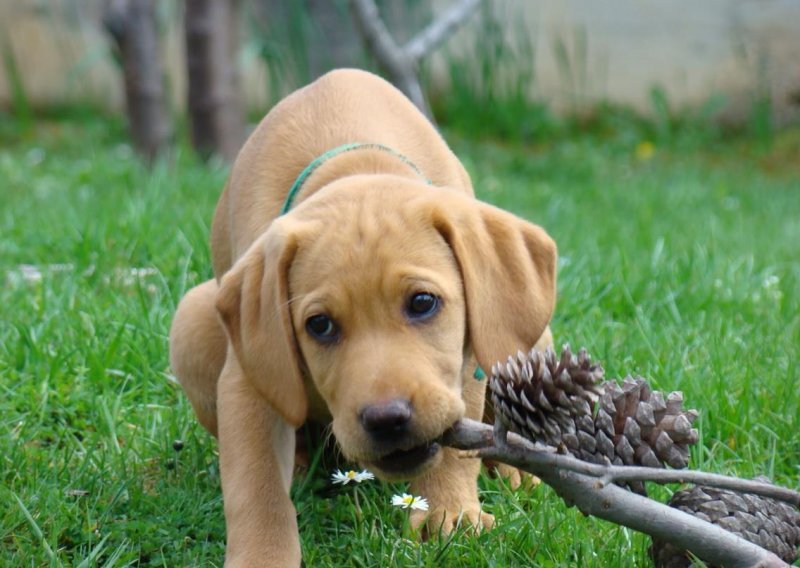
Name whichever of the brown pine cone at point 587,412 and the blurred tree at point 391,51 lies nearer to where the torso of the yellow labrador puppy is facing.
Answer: the brown pine cone

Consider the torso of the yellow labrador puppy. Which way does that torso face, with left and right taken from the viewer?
facing the viewer

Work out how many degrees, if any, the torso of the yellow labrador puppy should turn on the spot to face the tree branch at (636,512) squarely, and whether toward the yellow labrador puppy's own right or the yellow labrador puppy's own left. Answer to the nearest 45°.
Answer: approximately 45° to the yellow labrador puppy's own left

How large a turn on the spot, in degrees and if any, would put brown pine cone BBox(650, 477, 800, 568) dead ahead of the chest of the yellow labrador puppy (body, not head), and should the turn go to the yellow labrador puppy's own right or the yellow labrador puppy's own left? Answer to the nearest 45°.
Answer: approximately 45° to the yellow labrador puppy's own left

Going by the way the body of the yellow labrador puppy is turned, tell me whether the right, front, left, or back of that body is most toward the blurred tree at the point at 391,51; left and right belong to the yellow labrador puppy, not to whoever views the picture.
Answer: back
